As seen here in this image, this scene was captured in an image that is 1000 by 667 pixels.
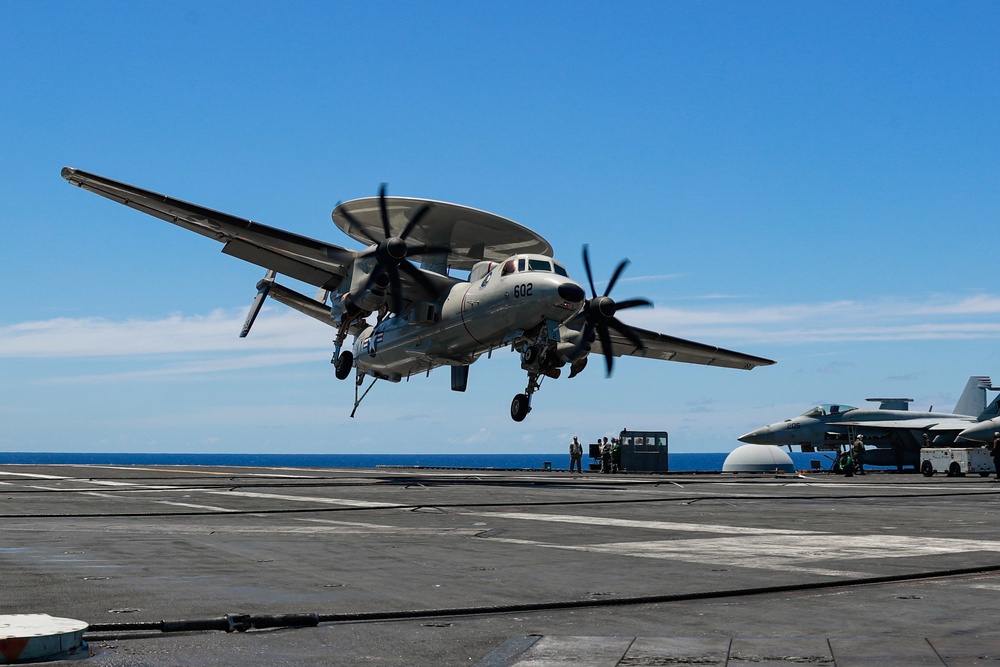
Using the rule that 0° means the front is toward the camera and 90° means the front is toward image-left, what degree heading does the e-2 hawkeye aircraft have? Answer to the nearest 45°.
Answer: approximately 315°
